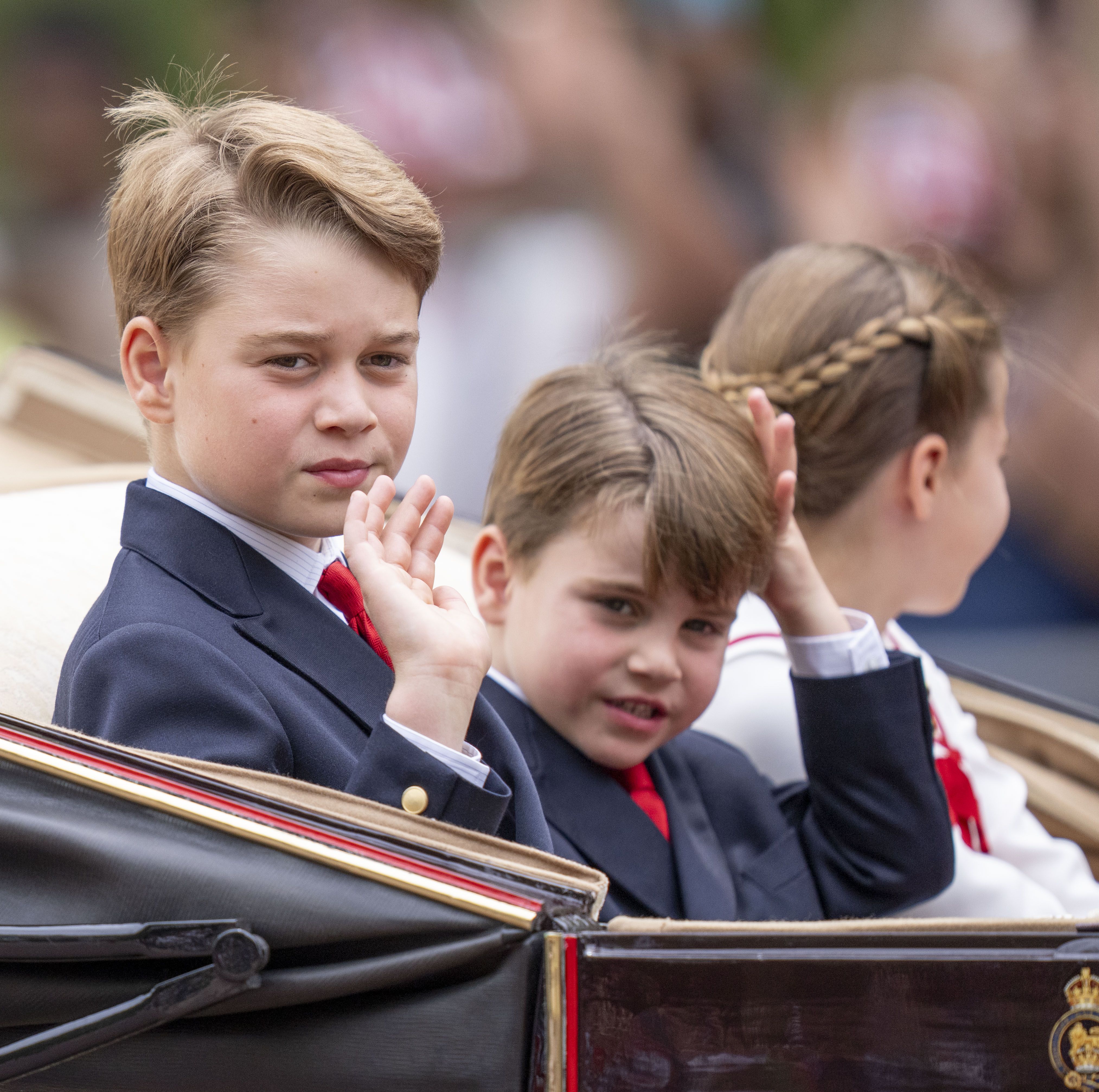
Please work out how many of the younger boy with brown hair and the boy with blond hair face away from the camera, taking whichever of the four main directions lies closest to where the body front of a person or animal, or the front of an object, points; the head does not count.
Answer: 0

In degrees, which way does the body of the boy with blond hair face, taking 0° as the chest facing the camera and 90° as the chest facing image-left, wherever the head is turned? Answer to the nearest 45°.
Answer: approximately 315°

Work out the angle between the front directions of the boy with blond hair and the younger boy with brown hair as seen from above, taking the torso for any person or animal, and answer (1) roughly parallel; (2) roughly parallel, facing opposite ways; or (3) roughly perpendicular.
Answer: roughly parallel

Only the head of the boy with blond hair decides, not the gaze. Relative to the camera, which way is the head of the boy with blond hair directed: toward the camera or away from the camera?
toward the camera

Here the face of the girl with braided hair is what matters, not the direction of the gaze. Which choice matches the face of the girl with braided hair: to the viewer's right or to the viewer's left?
to the viewer's right

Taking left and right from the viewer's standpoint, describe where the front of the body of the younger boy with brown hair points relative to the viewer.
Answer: facing the viewer and to the right of the viewer
